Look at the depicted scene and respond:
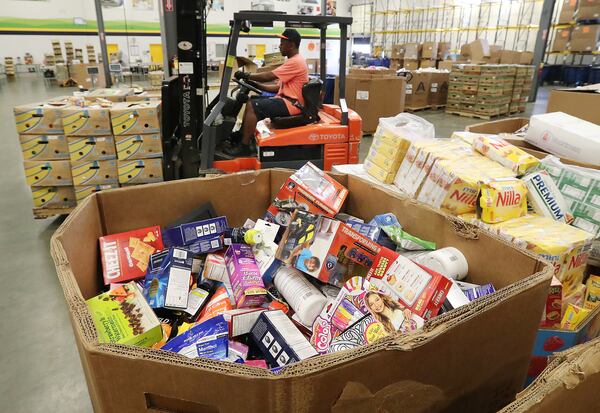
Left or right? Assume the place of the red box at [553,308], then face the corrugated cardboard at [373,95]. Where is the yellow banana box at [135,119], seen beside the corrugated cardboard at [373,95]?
left

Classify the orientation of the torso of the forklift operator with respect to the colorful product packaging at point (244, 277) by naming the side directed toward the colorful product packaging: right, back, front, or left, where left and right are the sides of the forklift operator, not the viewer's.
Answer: left

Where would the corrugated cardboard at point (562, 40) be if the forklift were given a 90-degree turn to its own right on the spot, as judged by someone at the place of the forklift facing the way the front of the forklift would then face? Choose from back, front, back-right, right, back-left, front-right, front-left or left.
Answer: front-right

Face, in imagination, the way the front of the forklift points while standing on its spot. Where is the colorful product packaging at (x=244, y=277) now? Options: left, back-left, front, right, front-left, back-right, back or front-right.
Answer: left

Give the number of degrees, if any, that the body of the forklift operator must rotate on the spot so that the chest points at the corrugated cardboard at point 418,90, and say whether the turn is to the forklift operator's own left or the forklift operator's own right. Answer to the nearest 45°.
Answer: approximately 135° to the forklift operator's own right

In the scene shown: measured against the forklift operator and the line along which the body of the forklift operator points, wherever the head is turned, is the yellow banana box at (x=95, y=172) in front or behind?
in front

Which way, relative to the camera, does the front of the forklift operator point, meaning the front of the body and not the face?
to the viewer's left

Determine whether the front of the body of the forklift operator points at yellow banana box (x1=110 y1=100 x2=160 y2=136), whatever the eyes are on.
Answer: yes

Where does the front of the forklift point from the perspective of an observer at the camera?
facing to the left of the viewer

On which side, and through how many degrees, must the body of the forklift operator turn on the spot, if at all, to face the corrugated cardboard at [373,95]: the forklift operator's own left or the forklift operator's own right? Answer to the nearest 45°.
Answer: approximately 135° to the forklift operator's own right

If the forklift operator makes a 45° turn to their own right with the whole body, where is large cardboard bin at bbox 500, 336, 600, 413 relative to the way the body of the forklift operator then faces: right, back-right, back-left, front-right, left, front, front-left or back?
back-left

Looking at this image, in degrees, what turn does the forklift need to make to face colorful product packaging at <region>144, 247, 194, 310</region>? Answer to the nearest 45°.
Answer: approximately 90° to its left

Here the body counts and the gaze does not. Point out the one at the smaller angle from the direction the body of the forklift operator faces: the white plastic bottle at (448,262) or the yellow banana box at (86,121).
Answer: the yellow banana box

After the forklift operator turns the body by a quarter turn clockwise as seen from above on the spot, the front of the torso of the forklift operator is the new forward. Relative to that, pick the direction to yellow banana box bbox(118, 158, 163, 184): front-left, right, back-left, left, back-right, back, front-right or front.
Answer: left

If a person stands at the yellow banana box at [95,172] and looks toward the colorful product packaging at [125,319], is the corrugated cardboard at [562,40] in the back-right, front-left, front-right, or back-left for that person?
back-left

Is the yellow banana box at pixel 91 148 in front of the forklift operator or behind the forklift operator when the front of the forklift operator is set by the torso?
in front

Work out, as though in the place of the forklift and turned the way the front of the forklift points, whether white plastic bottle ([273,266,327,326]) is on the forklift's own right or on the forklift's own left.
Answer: on the forklift's own left

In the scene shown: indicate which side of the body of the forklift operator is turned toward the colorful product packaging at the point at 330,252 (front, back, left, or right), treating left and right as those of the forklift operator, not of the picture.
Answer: left

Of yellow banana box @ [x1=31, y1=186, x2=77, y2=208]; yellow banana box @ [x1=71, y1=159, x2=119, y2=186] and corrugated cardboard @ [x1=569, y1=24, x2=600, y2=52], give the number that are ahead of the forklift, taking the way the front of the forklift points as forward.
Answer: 2

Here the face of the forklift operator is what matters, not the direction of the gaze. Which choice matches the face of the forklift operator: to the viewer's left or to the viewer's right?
to the viewer's left

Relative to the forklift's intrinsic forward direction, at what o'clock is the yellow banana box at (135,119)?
The yellow banana box is roughly at 12 o'clock from the forklift.
